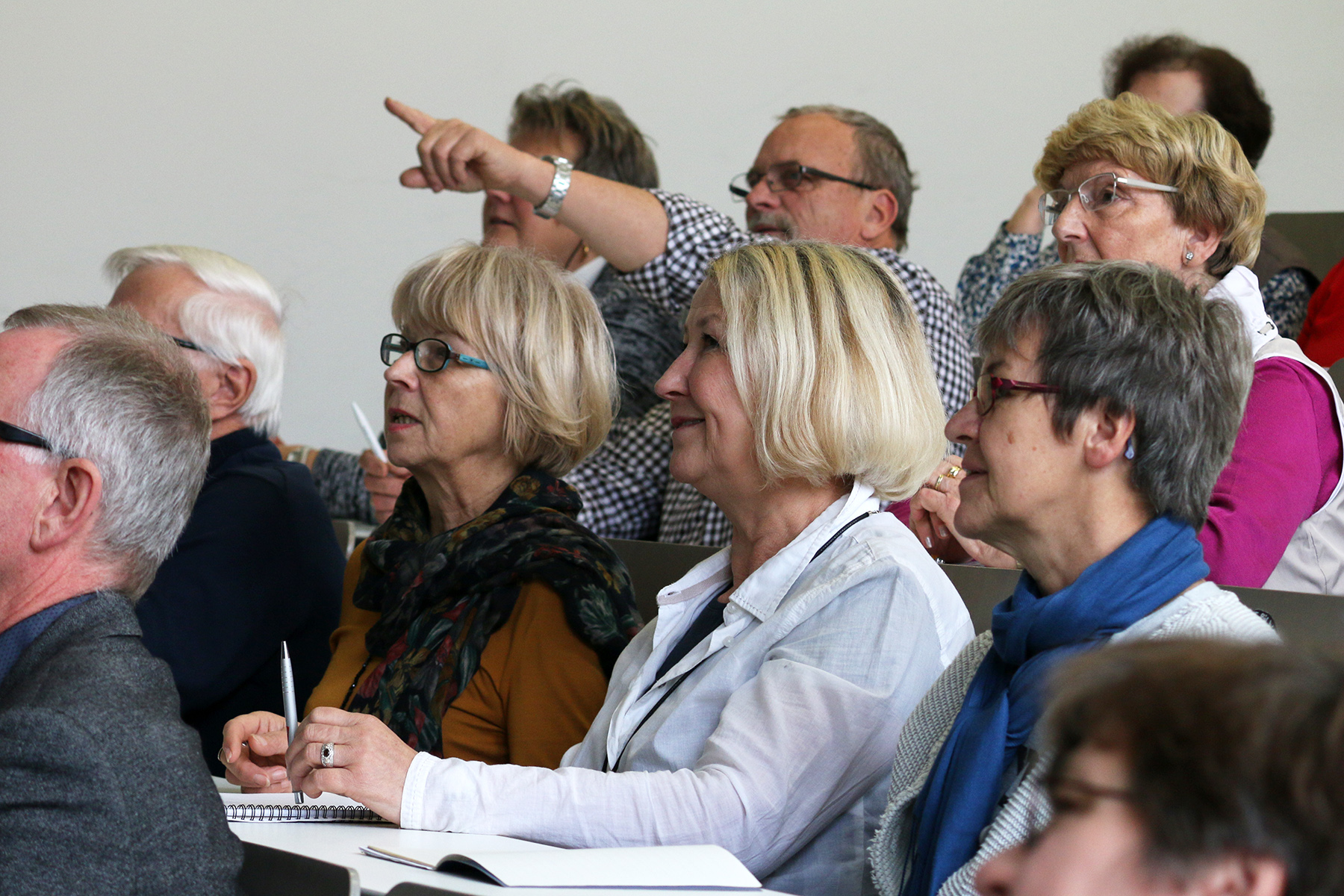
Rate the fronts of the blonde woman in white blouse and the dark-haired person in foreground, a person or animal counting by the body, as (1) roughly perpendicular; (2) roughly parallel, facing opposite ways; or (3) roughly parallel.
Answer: roughly parallel

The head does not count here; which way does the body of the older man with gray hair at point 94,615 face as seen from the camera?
to the viewer's left

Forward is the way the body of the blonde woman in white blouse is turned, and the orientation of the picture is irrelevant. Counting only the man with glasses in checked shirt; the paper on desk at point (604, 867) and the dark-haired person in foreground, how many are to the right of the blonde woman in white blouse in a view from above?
1

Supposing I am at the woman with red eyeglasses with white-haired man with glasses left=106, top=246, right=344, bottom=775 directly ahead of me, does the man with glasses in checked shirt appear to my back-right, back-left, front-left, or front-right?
front-right

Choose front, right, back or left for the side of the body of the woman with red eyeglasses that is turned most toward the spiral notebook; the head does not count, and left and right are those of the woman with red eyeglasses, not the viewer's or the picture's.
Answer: front

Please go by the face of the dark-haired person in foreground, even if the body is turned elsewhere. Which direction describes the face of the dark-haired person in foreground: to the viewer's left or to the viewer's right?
to the viewer's left

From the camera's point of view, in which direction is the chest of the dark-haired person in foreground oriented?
to the viewer's left

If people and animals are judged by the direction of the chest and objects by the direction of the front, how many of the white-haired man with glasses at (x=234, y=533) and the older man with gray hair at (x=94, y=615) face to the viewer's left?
2

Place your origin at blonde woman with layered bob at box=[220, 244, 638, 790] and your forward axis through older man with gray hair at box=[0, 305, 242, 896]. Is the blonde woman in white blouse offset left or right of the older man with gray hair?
left

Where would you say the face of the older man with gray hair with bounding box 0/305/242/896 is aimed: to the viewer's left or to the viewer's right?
to the viewer's left

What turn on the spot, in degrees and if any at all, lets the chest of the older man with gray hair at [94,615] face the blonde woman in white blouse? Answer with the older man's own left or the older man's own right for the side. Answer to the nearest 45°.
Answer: approximately 180°

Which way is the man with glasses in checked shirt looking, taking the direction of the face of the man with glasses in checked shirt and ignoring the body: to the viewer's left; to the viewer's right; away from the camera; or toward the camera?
to the viewer's left

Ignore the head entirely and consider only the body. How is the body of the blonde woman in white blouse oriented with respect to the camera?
to the viewer's left

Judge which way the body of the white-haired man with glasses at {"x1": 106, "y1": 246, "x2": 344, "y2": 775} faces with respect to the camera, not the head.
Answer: to the viewer's left

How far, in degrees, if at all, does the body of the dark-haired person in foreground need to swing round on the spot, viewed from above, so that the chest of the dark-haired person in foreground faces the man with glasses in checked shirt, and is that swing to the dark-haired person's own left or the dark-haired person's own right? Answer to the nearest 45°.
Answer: approximately 45° to the dark-haired person's own right
